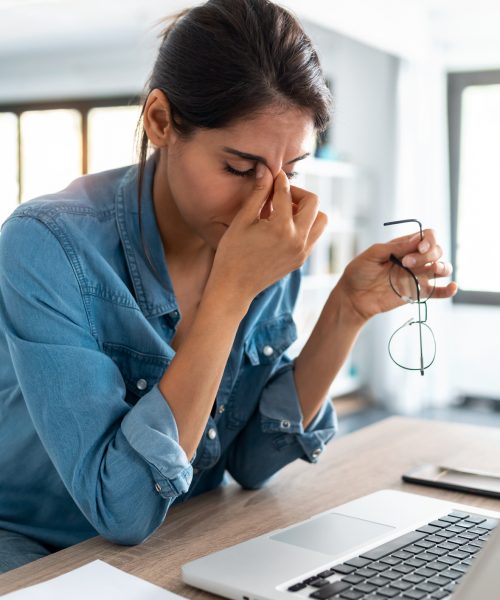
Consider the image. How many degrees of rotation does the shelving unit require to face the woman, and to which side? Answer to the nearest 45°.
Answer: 0° — it already faces them

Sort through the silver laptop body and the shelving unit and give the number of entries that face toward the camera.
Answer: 1

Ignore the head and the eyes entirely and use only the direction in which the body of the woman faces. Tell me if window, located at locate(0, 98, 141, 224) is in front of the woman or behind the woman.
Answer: behind

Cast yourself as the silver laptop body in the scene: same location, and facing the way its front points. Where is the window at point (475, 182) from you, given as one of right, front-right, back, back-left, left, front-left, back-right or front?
front-right

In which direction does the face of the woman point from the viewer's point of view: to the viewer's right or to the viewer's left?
to the viewer's right

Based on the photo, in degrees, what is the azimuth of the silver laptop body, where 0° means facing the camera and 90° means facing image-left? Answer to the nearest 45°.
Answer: approximately 135°

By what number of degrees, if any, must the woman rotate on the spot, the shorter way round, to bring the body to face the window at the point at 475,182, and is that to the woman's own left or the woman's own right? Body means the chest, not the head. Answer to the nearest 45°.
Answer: approximately 135° to the woman's own left
